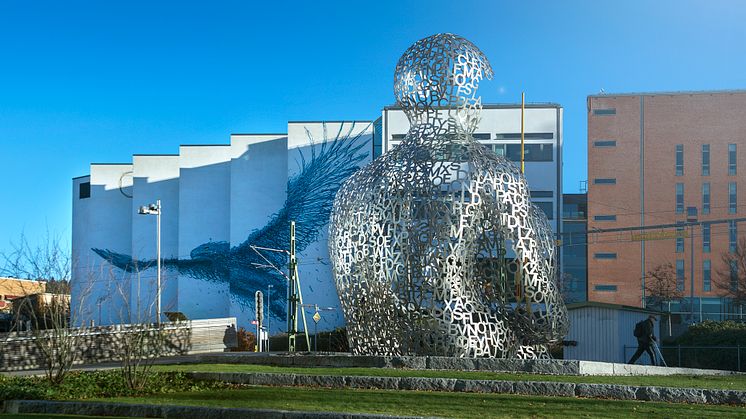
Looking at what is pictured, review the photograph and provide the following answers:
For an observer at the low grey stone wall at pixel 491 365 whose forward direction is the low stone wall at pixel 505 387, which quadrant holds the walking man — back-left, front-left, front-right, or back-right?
back-left

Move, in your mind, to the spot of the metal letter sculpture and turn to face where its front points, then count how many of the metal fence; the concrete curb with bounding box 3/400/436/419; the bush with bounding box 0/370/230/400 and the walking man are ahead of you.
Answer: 2

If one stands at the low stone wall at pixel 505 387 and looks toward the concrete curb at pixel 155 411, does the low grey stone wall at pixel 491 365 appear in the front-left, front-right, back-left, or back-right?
back-right
